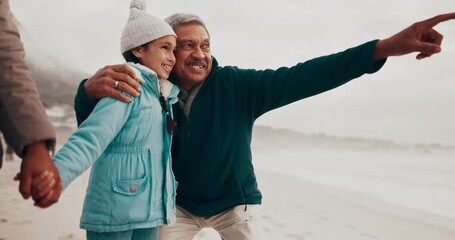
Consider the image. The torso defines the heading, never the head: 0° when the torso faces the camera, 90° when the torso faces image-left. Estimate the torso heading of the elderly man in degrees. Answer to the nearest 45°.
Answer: approximately 0°

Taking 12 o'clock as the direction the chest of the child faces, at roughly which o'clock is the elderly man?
The elderly man is roughly at 9 o'clock from the child.

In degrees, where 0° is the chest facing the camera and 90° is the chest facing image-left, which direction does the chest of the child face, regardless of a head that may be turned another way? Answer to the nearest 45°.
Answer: approximately 315°

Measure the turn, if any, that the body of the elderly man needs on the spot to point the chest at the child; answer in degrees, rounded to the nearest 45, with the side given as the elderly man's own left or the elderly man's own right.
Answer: approximately 45° to the elderly man's own right
